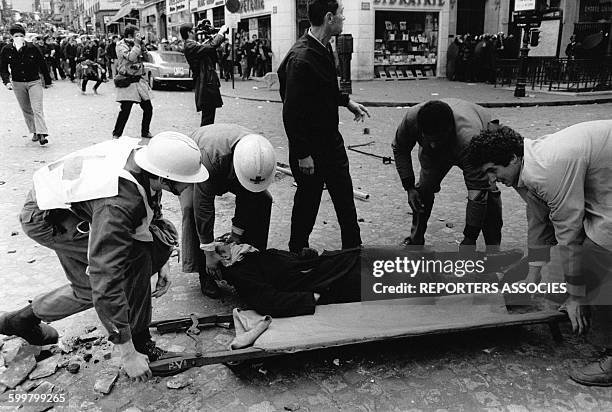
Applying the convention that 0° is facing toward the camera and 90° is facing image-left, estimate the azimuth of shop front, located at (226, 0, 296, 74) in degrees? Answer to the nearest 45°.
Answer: approximately 45°

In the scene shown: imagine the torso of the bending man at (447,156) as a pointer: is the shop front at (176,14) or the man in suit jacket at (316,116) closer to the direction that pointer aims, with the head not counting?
the man in suit jacket

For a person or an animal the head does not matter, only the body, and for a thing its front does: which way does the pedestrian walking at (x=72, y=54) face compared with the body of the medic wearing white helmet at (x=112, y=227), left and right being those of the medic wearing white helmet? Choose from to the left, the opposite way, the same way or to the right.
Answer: to the right

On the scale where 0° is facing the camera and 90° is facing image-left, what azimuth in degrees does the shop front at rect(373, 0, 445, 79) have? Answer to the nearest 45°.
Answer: approximately 0°

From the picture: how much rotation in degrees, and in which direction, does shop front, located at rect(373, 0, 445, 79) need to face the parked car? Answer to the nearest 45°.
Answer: approximately 45° to its right

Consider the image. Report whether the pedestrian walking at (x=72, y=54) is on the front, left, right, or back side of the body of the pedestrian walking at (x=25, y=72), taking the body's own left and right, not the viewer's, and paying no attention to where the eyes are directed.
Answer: back

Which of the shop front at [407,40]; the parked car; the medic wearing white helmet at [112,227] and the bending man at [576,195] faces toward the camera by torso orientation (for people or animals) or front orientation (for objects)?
the shop front

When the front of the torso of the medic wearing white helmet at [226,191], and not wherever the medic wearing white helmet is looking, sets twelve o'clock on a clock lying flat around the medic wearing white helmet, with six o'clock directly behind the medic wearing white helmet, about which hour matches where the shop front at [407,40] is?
The shop front is roughly at 8 o'clock from the medic wearing white helmet.

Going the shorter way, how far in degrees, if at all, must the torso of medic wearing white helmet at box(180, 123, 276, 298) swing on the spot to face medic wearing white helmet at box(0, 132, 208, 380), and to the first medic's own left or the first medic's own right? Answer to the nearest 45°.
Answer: approximately 90° to the first medic's own right

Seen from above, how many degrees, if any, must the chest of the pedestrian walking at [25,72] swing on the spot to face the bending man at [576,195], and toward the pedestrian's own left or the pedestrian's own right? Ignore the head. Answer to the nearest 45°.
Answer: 0° — they already face them

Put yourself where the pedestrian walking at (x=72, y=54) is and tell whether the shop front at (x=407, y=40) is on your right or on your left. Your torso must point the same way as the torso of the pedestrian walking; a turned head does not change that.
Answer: on your left

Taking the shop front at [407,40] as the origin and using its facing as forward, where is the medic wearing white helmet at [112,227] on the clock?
The medic wearing white helmet is roughly at 12 o'clock from the shop front.

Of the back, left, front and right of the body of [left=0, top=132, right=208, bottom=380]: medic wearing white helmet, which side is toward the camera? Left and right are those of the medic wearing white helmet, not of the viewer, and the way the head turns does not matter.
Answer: right

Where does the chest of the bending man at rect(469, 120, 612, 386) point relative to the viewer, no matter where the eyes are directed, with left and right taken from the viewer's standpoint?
facing to the left of the viewer

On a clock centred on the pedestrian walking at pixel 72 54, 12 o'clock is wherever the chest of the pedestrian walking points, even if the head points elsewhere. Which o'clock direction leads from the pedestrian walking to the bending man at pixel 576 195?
The bending man is roughly at 12 o'clock from the pedestrian walking.

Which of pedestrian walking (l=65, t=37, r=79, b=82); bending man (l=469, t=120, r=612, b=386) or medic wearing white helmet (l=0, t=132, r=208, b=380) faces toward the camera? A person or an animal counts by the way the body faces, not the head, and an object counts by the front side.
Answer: the pedestrian walking

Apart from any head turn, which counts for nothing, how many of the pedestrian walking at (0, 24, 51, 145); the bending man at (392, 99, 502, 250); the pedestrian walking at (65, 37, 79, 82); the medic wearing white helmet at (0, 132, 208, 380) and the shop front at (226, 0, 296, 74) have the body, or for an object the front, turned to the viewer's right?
1
